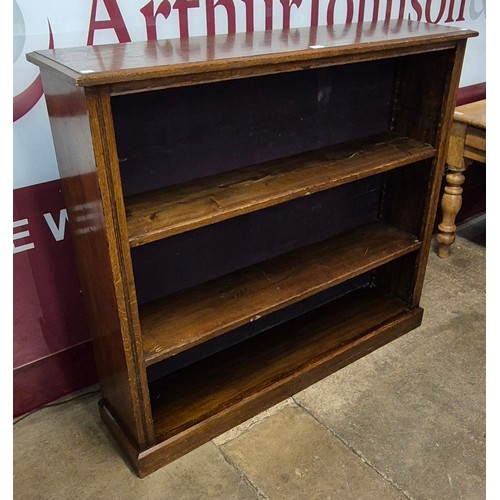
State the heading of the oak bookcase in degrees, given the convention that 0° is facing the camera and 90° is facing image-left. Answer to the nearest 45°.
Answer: approximately 315°
